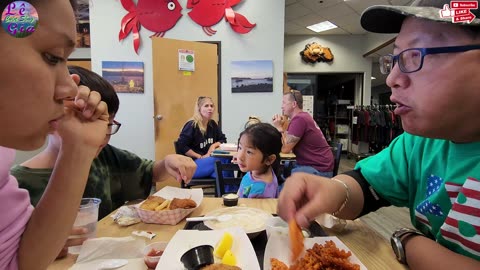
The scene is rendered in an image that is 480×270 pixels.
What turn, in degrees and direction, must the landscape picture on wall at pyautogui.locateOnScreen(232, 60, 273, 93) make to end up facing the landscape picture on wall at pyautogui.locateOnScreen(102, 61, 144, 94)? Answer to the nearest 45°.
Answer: approximately 90° to its right

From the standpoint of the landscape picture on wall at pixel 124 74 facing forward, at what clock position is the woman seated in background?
The woman seated in background is roughly at 11 o'clock from the landscape picture on wall.

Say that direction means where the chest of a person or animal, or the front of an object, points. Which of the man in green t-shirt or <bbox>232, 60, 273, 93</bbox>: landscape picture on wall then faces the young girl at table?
the landscape picture on wall

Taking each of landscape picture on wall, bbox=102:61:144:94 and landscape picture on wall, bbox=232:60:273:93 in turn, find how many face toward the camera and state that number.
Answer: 2

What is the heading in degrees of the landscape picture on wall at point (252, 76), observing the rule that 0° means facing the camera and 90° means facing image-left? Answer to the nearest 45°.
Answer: approximately 0°

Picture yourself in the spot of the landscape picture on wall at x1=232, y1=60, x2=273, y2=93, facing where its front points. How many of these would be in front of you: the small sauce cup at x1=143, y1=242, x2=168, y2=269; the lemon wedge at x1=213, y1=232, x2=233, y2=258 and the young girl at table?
3

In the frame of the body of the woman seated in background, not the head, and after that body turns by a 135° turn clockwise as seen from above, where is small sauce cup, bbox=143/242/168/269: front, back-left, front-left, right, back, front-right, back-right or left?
left

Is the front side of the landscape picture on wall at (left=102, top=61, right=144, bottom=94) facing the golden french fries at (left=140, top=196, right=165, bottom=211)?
yes

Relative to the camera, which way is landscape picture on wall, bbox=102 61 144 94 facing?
toward the camera

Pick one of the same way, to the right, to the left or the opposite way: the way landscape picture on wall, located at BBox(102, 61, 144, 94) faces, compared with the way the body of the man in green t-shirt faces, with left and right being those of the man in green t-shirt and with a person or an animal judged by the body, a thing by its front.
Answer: to the left

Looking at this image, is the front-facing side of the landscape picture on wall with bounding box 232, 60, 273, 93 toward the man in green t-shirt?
yes

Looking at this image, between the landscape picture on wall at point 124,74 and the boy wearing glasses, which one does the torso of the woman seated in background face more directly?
the boy wearing glasses

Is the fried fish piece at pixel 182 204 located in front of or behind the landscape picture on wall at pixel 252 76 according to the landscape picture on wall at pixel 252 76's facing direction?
in front

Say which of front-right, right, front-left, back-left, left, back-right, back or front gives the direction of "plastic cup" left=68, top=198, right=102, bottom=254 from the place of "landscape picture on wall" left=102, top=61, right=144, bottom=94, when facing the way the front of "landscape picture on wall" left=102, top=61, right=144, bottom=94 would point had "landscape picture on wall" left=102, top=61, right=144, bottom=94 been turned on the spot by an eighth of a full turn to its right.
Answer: front-left
